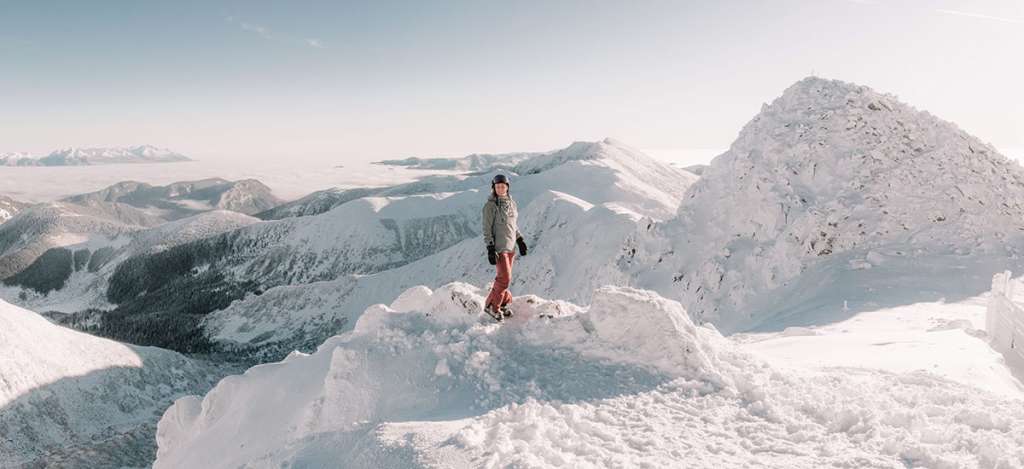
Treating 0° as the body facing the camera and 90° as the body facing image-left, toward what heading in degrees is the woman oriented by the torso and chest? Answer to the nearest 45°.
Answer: approximately 315°

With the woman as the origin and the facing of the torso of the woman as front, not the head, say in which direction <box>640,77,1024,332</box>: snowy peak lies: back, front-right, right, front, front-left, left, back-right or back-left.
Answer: left
